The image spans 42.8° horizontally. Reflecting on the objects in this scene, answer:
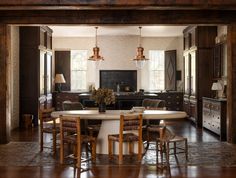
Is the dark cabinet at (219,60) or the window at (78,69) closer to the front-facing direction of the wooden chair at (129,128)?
the window

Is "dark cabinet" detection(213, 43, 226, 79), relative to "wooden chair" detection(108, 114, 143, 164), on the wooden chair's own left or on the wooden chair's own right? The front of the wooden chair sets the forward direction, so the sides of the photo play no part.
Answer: on the wooden chair's own right

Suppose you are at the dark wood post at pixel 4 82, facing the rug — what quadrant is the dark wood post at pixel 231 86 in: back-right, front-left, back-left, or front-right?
front-left

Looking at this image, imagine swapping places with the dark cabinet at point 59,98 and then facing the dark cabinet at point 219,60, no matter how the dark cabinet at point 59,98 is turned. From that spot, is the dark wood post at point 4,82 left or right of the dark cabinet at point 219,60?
right

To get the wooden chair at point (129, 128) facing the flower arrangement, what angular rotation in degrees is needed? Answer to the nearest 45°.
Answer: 0° — it already faces it

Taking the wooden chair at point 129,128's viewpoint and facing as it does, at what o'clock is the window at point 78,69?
The window is roughly at 1 o'clock from the wooden chair.

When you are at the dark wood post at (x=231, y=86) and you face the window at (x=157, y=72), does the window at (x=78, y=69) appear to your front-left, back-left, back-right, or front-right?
front-left

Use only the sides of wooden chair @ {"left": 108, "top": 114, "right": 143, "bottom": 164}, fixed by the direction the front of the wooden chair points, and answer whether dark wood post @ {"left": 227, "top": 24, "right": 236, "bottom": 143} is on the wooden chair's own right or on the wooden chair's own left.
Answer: on the wooden chair's own right

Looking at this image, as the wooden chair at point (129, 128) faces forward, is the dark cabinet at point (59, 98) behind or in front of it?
in front

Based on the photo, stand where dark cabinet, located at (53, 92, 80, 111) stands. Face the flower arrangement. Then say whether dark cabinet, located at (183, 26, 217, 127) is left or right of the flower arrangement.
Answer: left

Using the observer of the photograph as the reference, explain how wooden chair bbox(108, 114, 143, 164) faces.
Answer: facing away from the viewer and to the left of the viewer

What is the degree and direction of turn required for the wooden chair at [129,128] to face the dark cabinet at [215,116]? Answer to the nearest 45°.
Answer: approximately 90° to its right
